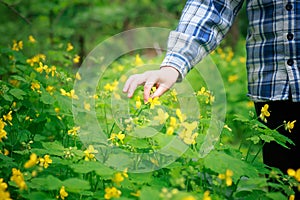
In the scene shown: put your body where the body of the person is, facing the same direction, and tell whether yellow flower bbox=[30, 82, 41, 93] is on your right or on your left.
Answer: on your right

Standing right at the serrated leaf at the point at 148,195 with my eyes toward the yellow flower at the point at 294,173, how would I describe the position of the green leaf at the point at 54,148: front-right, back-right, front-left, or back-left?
back-left
